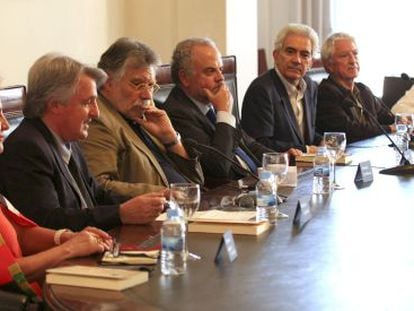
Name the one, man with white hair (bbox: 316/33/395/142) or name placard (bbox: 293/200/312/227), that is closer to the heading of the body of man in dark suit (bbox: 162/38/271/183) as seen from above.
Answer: the name placard

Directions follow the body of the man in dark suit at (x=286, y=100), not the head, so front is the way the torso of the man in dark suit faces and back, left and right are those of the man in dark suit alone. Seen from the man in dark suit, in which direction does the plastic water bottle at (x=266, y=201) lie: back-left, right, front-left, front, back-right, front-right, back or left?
front-right

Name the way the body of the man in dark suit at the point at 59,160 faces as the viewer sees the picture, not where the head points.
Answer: to the viewer's right

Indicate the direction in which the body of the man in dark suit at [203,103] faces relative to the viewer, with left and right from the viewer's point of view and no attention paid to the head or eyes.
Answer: facing the viewer and to the right of the viewer

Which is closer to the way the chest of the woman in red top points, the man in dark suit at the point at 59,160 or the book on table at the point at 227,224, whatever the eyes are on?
the book on table

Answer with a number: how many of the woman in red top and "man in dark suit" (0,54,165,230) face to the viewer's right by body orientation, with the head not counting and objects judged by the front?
2

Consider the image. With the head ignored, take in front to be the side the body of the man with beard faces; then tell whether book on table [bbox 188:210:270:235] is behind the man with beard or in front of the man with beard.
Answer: in front

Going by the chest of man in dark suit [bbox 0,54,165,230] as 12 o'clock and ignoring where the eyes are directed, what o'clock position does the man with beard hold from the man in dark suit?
The man with beard is roughly at 10 o'clock from the man in dark suit.

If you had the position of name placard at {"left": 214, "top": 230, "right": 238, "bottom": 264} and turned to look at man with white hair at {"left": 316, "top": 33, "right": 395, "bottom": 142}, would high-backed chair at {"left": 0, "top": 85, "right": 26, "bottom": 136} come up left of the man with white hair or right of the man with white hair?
left
